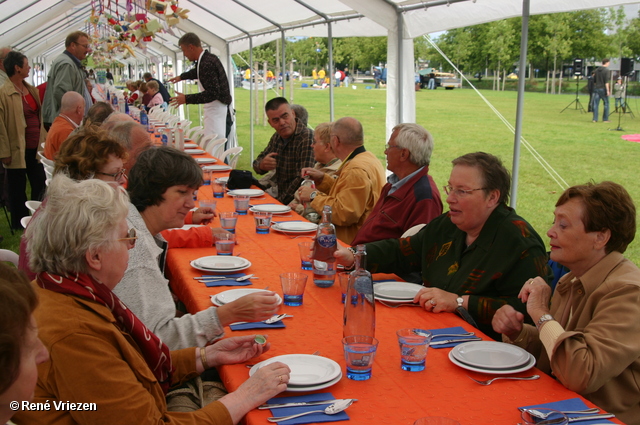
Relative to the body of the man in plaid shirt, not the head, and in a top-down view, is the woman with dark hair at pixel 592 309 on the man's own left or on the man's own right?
on the man's own left

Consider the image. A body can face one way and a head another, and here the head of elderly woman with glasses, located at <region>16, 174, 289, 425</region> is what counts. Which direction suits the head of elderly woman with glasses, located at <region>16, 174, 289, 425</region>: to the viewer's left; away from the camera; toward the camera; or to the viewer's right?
to the viewer's right

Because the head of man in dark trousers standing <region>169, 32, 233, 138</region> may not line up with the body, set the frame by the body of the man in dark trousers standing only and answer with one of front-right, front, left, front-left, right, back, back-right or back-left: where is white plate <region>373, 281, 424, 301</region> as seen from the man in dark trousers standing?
left

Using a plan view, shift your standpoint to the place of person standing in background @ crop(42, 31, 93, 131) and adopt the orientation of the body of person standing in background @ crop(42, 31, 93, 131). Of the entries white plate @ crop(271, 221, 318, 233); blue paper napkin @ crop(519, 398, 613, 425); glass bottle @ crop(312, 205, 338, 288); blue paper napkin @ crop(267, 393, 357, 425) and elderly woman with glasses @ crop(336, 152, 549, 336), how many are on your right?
5

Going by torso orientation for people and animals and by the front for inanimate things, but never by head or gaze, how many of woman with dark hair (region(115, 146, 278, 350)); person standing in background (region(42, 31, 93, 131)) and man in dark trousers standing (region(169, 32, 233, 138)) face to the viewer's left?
1

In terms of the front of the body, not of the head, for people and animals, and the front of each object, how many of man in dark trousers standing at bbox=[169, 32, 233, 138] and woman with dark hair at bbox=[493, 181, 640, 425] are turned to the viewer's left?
2

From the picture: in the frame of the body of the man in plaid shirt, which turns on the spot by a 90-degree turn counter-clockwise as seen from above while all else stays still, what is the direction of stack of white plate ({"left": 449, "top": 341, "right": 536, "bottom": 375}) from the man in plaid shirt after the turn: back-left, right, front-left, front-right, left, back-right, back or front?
front-right

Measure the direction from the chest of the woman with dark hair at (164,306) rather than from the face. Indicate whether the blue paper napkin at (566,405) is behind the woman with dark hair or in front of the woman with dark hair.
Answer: in front

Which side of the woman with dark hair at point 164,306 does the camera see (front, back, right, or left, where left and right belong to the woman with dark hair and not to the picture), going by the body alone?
right

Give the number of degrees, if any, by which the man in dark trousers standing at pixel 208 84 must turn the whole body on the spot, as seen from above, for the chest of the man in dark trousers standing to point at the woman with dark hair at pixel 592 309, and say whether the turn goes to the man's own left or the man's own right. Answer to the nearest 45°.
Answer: approximately 90° to the man's own left

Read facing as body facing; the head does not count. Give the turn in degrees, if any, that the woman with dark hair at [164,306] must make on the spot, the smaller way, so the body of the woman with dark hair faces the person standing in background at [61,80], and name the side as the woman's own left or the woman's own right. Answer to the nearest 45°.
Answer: approximately 90° to the woman's own left

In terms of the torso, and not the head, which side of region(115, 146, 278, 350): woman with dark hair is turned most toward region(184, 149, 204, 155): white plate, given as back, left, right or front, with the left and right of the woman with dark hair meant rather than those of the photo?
left

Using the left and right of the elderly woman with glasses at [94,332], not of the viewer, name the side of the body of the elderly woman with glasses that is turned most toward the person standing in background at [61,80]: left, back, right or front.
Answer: left

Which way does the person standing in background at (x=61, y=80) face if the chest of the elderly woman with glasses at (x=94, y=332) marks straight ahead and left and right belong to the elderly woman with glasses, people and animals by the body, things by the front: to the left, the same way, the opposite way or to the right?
the same way

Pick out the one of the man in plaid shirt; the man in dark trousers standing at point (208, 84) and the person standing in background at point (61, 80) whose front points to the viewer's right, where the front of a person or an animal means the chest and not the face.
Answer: the person standing in background

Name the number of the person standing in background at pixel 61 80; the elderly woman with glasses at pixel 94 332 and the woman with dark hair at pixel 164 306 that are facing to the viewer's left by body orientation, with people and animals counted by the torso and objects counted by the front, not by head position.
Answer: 0

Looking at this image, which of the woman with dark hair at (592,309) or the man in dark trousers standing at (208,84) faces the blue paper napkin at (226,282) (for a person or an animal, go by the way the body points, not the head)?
the woman with dark hair

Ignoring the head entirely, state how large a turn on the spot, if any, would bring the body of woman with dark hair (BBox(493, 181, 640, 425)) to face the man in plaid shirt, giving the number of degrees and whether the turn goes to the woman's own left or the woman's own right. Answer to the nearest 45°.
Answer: approximately 45° to the woman's own right

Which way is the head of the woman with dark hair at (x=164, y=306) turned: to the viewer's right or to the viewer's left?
to the viewer's right

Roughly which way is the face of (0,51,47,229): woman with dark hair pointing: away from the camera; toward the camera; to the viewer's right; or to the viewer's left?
to the viewer's right

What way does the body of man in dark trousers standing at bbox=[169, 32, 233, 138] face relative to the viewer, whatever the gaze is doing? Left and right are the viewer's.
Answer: facing to the left of the viewer

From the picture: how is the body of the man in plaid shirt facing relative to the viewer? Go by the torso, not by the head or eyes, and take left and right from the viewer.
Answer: facing the viewer and to the left of the viewer
